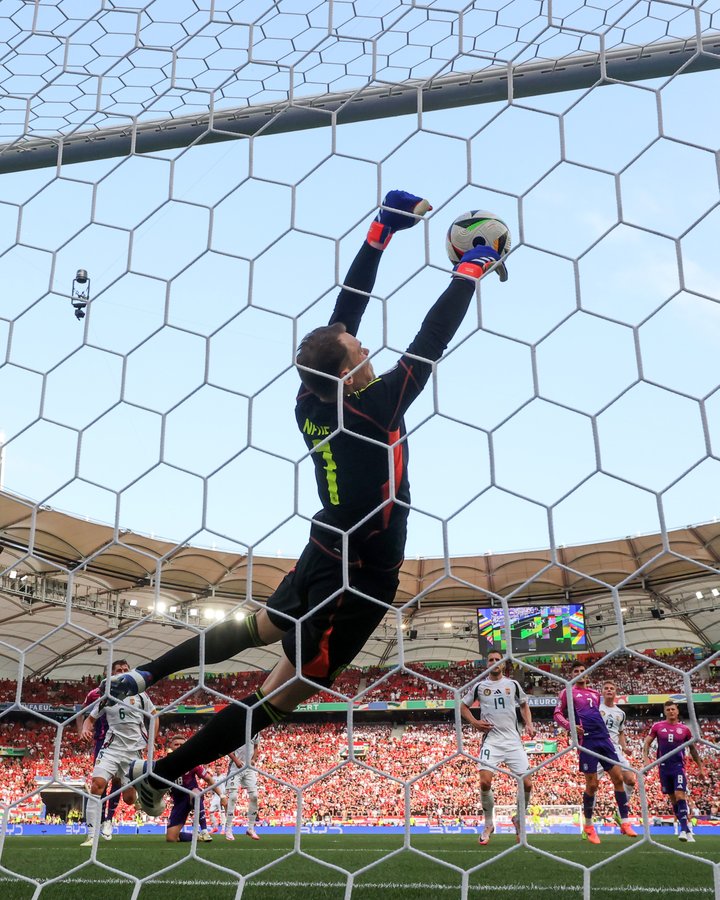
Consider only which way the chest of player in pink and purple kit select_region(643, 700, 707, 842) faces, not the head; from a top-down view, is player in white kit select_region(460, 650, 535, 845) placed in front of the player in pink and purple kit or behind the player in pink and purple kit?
in front

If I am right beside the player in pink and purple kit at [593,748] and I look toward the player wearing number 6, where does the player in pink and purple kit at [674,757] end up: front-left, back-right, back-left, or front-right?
back-right

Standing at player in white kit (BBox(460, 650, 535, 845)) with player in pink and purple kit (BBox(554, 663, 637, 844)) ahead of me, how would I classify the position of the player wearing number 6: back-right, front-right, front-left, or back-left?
back-left

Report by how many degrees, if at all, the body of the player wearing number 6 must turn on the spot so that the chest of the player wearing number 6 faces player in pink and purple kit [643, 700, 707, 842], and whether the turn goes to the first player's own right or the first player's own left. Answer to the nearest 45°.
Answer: approximately 90° to the first player's own left

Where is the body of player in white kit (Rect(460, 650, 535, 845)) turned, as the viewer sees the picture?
toward the camera

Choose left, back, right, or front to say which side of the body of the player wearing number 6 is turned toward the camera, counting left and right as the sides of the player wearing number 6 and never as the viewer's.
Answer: front

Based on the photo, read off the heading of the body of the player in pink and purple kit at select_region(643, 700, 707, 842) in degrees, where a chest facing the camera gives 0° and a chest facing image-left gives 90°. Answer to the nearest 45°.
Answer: approximately 0°

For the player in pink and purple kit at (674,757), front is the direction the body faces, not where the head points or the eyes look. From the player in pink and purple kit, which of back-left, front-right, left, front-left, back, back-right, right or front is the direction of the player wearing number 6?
front-right

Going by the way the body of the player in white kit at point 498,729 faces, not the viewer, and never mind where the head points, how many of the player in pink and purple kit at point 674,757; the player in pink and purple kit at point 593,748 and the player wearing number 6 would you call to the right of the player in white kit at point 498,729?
1

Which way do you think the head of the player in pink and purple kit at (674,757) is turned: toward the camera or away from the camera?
toward the camera

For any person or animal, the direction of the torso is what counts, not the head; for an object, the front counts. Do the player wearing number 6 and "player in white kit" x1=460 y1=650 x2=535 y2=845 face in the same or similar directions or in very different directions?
same or similar directions
